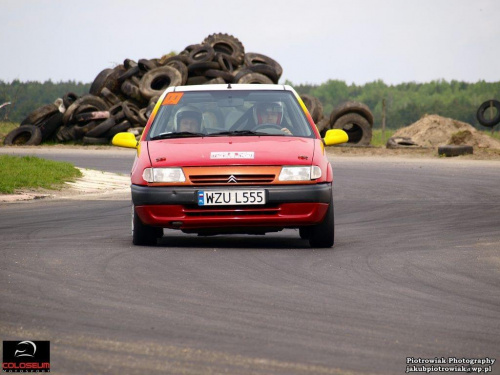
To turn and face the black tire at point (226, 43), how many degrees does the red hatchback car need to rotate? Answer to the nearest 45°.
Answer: approximately 180°

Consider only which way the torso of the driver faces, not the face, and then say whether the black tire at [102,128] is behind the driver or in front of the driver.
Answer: behind

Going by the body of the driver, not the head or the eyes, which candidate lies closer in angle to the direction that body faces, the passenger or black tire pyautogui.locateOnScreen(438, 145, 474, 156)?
the passenger

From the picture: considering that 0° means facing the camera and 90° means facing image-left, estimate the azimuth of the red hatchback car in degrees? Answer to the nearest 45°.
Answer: approximately 0°

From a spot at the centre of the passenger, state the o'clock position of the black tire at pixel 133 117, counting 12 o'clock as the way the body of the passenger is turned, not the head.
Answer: The black tire is roughly at 6 o'clock from the passenger.

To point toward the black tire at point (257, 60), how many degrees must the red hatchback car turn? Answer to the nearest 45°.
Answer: approximately 180°

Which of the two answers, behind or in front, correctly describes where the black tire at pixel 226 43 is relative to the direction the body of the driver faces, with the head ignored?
behind

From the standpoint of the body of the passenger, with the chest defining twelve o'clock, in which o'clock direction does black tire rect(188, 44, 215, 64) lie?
The black tire is roughly at 6 o'clock from the passenger.

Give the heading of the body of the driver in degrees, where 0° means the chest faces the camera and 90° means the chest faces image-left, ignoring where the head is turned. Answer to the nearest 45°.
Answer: approximately 0°

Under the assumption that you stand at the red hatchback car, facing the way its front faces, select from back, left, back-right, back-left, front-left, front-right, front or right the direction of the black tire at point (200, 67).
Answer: back

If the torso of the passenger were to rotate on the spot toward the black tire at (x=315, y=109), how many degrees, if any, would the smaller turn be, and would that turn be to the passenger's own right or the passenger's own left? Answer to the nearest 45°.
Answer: approximately 180°

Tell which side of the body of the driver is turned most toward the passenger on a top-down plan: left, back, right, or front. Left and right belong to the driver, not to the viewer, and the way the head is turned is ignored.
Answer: right

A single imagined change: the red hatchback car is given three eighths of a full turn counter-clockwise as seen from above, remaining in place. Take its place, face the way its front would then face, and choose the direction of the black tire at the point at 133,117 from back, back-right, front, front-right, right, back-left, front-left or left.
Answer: front-left

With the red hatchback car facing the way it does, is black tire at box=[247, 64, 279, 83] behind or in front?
behind

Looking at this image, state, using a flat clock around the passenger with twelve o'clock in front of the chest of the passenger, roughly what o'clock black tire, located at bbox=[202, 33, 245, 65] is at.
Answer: The black tire is roughly at 6 o'clock from the passenger.
